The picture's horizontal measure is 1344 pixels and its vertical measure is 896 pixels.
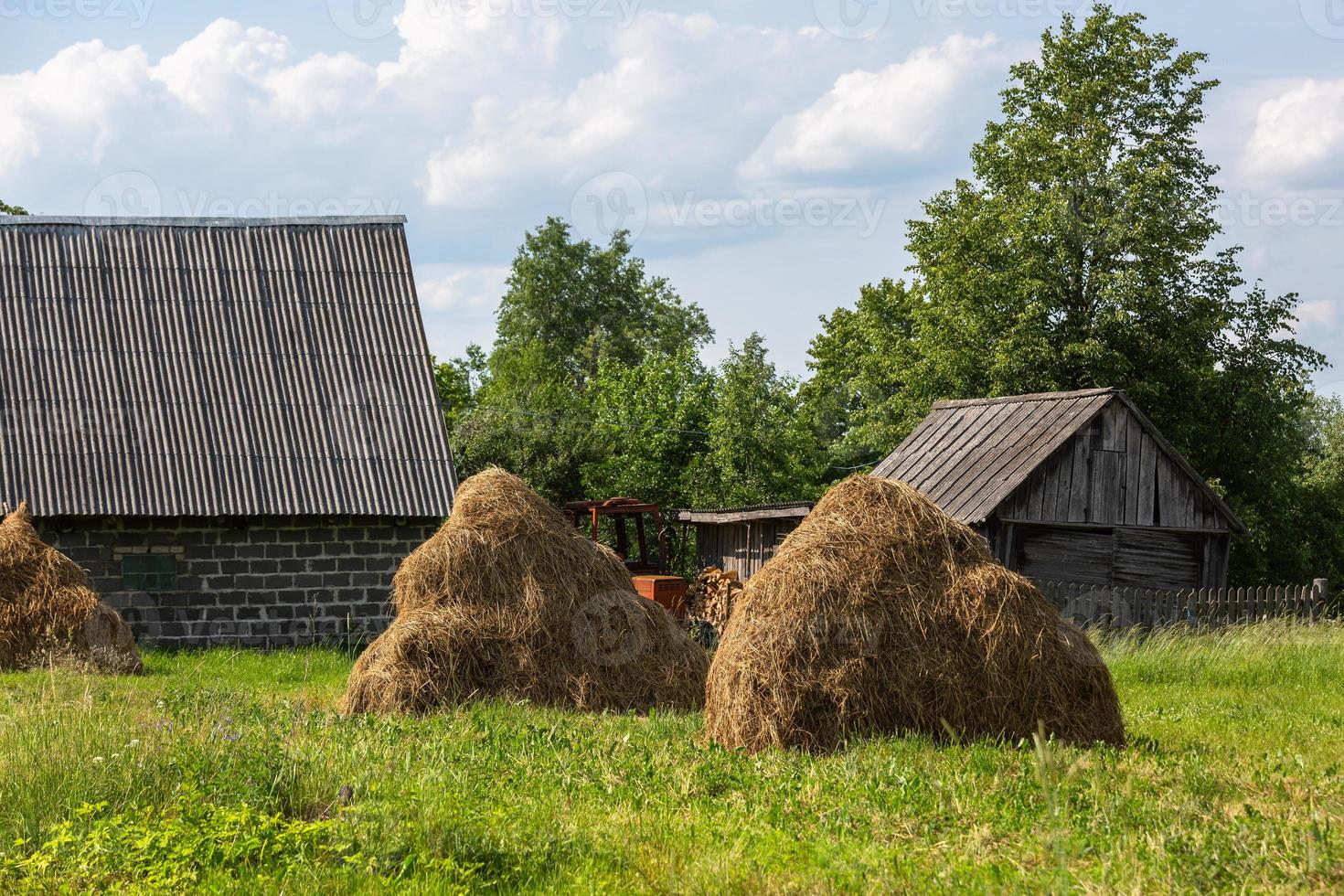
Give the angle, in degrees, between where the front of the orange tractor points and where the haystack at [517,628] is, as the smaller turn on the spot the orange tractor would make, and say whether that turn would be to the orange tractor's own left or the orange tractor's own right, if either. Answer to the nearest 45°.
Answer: approximately 45° to the orange tractor's own right

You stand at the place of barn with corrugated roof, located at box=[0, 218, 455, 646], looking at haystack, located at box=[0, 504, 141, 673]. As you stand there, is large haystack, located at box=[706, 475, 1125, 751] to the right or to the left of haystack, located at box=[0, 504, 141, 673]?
left

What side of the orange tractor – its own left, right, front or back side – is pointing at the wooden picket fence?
front

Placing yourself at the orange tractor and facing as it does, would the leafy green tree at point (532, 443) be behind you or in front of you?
behind

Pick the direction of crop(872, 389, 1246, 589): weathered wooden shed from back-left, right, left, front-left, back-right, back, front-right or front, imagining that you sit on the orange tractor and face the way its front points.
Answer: front-left

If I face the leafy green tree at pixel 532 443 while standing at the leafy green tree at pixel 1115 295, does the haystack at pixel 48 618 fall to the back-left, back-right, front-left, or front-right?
front-left

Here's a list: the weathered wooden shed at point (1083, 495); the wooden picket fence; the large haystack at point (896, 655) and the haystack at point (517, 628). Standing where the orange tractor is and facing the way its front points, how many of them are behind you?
0

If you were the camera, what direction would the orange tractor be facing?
facing the viewer and to the right of the viewer

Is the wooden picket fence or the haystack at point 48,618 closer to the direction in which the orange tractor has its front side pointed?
the wooden picket fence

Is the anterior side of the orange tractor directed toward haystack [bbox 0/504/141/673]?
no

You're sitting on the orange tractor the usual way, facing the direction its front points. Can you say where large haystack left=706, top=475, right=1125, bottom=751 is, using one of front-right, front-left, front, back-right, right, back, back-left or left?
front-right

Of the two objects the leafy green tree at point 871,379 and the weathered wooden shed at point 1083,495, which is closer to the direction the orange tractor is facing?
the weathered wooden shed

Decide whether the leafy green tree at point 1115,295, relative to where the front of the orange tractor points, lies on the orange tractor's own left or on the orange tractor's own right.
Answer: on the orange tractor's own left

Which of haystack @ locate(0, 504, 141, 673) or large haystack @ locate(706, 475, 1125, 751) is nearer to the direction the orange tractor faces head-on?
the large haystack

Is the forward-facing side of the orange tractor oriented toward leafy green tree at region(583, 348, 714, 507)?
no

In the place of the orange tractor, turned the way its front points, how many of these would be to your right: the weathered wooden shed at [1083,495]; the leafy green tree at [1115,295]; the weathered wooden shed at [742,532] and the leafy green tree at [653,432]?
0
